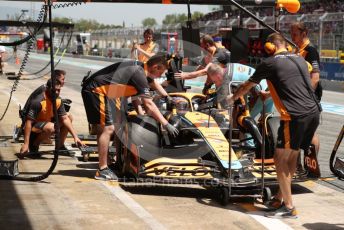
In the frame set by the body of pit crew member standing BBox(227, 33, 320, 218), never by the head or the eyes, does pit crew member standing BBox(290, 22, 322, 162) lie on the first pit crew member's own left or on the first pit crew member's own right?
on the first pit crew member's own right

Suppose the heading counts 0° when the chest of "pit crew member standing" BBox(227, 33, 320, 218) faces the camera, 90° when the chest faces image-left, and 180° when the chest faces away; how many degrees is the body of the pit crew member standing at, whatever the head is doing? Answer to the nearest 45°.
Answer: approximately 135°

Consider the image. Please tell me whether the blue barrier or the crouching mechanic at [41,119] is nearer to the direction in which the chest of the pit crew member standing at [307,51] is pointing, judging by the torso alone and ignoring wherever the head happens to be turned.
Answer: the crouching mechanic

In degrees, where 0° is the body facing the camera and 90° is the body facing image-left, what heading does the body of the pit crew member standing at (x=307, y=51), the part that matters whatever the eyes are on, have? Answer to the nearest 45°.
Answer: approximately 45°

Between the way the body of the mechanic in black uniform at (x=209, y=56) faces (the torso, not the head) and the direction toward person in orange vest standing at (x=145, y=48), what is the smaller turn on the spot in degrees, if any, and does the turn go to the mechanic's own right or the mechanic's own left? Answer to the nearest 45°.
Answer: approximately 45° to the mechanic's own right

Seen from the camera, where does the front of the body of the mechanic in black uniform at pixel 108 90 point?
to the viewer's right
